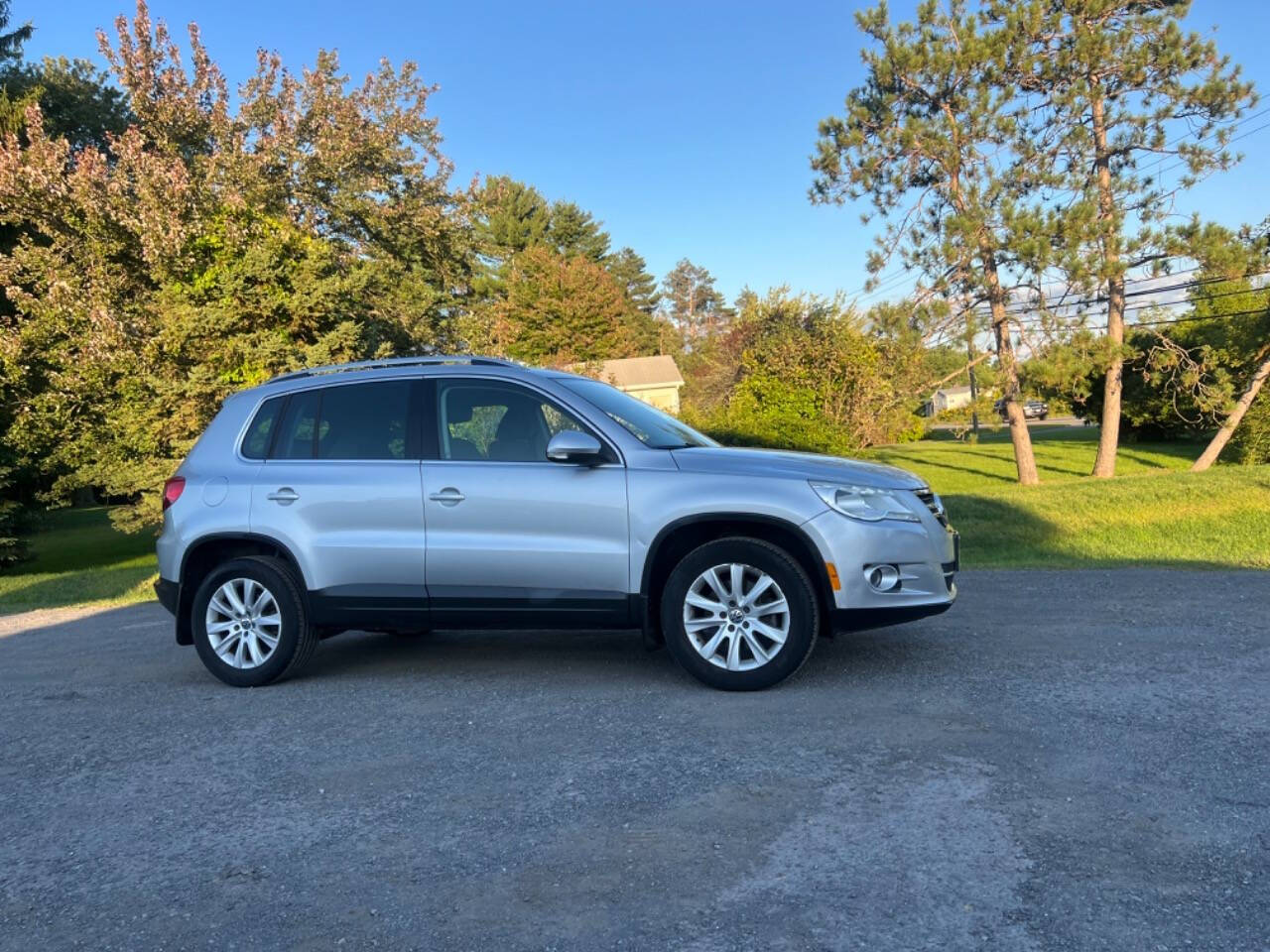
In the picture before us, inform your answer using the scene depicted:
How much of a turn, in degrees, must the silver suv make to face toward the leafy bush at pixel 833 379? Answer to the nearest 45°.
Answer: approximately 90° to its left

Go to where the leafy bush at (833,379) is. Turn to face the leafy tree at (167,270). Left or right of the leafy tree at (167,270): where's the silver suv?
left

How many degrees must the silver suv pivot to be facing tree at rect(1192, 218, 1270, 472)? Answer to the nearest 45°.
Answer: approximately 45° to its left

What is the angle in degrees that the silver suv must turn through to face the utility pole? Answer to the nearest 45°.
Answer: approximately 45° to its left

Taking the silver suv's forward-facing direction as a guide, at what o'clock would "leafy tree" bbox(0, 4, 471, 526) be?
The leafy tree is roughly at 8 o'clock from the silver suv.

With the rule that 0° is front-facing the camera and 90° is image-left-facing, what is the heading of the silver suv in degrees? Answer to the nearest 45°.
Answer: approximately 270°

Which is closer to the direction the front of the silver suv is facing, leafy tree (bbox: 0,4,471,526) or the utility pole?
the utility pole
